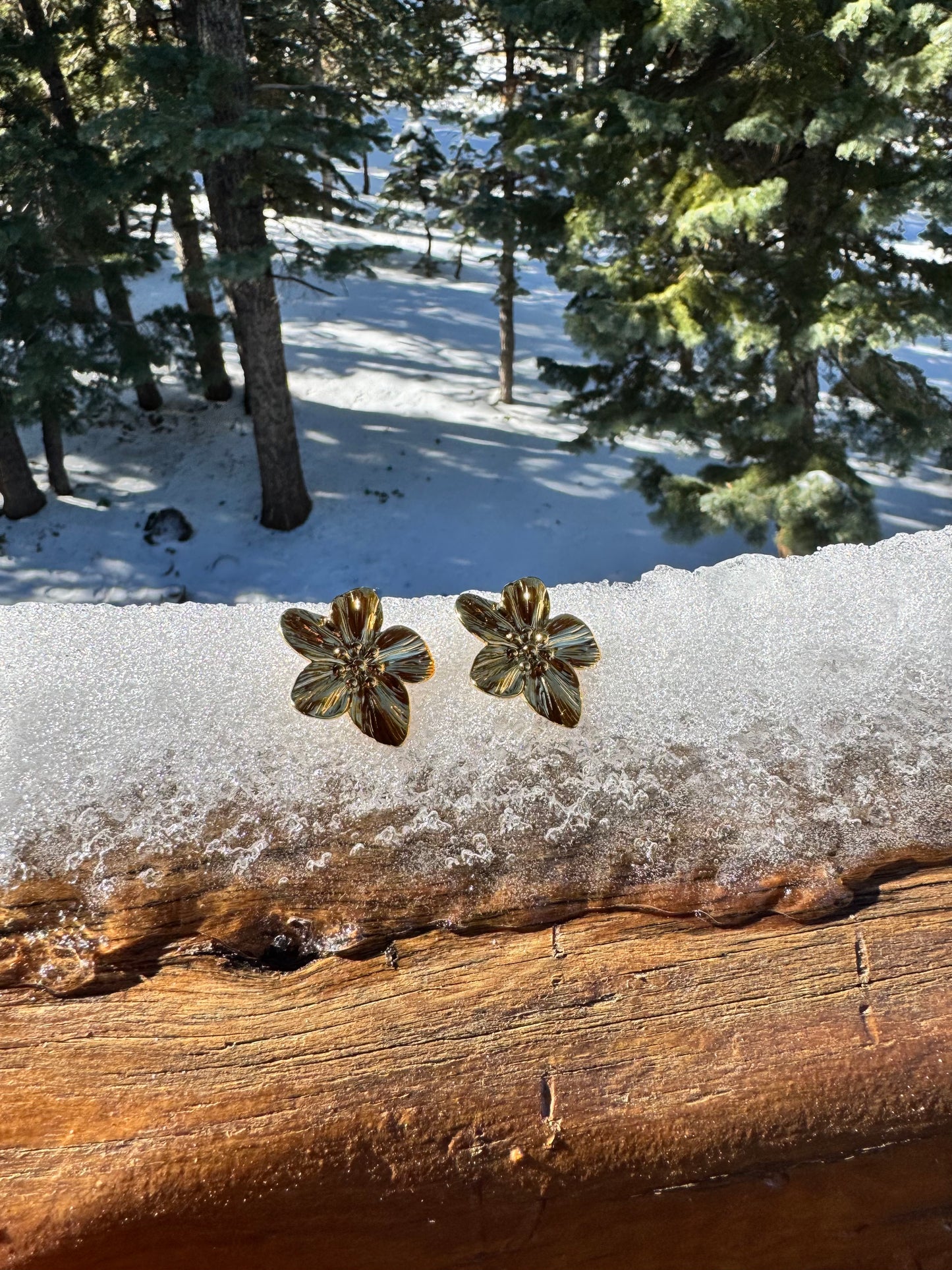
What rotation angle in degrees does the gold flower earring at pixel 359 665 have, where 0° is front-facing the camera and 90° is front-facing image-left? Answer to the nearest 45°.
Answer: approximately 0°

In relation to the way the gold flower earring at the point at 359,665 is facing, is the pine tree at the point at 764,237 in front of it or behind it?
behind

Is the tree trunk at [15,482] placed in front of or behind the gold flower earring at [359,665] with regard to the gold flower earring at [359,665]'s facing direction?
behind

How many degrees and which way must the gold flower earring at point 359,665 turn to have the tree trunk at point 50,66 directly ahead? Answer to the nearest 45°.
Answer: approximately 180°

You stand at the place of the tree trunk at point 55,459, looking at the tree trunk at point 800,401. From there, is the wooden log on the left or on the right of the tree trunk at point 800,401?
right

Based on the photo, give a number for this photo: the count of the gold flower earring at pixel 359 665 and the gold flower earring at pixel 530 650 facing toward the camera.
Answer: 2

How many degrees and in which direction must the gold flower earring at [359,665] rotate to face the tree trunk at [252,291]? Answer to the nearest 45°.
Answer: approximately 180°

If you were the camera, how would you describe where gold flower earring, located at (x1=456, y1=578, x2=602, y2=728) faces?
facing the viewer
